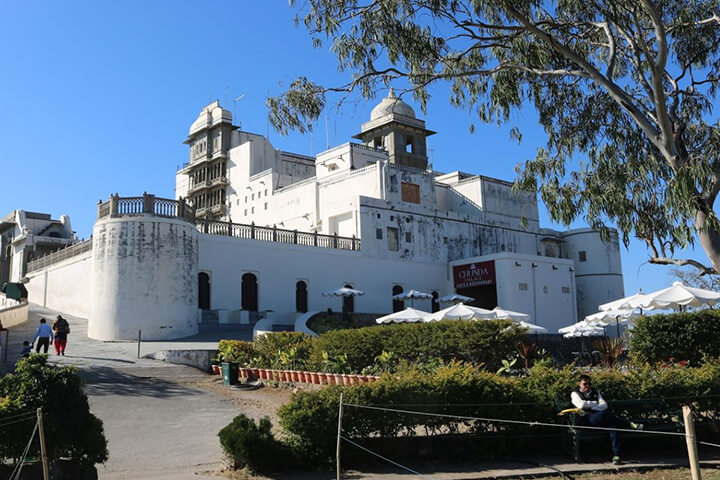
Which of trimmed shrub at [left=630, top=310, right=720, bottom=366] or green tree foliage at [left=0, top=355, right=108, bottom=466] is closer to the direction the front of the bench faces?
the green tree foliage

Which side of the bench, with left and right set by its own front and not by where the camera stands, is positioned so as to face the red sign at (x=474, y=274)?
back

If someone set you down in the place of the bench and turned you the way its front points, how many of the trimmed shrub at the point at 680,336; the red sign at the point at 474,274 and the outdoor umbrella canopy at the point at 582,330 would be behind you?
3

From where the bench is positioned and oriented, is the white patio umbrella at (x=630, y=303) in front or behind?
behind

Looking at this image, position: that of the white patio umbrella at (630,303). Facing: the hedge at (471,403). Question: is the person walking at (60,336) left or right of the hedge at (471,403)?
right

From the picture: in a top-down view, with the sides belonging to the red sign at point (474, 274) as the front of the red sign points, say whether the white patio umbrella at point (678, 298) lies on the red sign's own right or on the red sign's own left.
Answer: on the red sign's own left
